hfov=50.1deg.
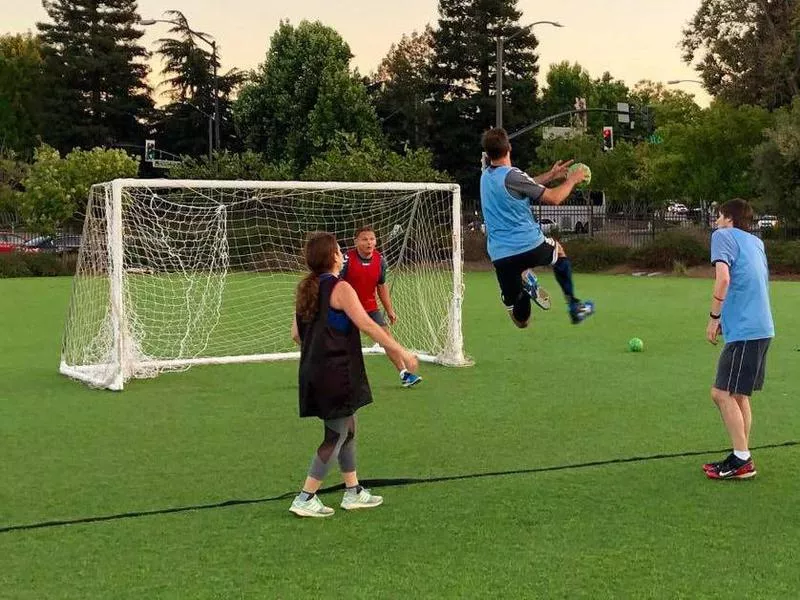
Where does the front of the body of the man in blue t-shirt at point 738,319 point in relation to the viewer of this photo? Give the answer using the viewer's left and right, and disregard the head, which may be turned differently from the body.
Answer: facing away from the viewer and to the left of the viewer

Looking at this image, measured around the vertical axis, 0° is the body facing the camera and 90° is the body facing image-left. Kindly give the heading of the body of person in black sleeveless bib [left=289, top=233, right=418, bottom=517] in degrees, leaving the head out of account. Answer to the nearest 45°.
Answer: approximately 225°

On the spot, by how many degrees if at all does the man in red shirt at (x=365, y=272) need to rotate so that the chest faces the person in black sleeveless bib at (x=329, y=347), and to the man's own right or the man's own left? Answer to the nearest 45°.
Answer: approximately 45° to the man's own right

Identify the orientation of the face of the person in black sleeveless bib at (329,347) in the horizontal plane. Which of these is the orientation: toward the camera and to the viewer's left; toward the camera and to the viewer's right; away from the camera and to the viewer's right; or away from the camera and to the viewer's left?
away from the camera and to the viewer's right

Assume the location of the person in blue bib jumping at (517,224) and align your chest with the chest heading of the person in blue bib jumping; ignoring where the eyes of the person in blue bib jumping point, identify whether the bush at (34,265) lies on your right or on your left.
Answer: on your left

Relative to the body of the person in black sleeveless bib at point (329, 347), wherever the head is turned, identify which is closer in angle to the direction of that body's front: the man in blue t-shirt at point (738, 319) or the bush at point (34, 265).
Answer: the man in blue t-shirt

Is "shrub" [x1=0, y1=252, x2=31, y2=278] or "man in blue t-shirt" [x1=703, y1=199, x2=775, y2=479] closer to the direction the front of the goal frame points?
the man in blue t-shirt

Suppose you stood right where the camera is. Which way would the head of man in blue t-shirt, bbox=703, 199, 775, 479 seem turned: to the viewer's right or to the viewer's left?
to the viewer's left
